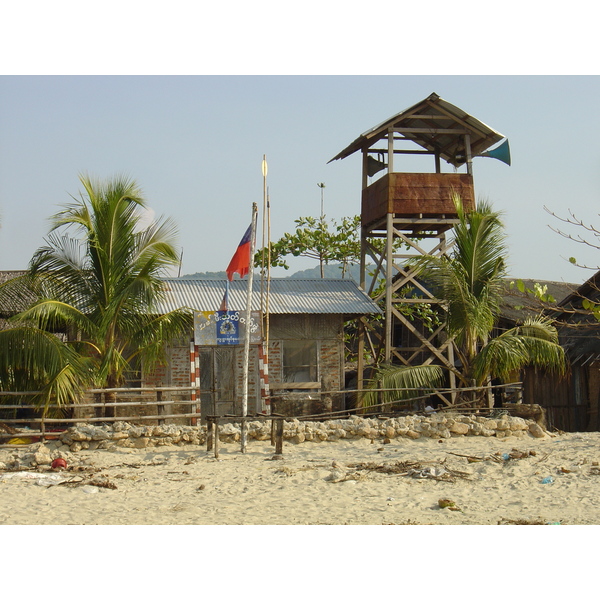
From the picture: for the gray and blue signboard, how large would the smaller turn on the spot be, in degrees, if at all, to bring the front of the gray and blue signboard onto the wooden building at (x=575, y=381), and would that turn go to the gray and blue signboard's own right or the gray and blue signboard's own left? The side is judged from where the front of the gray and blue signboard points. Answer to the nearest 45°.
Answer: approximately 90° to the gray and blue signboard's own left

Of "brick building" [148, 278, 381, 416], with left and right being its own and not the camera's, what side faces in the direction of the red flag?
front

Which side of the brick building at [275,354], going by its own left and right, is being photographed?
front

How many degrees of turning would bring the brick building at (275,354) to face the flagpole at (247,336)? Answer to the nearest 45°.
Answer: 0° — it already faces it

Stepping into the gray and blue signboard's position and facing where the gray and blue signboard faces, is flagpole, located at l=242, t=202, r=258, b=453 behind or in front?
in front

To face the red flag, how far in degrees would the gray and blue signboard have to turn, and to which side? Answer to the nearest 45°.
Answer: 0° — it already faces it

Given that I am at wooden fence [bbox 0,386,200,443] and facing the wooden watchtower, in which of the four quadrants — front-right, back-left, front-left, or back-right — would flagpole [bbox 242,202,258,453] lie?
front-right

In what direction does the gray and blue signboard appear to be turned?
toward the camera

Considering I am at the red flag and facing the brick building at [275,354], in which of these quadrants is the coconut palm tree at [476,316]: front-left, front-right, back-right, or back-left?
front-right

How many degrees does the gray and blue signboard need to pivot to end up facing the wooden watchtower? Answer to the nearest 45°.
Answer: approximately 135° to its left
